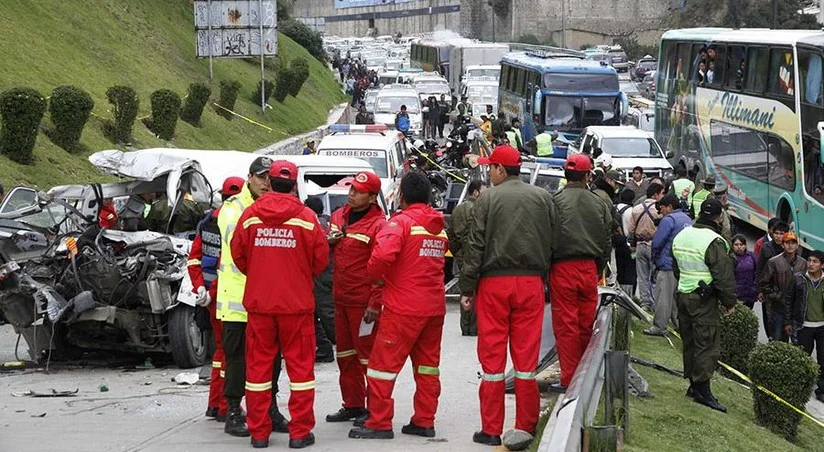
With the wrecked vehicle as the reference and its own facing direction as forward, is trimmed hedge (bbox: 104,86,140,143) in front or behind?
behind

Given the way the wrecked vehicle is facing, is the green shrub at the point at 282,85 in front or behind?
behind

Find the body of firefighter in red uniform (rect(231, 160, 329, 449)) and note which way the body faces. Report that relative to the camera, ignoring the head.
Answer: away from the camera

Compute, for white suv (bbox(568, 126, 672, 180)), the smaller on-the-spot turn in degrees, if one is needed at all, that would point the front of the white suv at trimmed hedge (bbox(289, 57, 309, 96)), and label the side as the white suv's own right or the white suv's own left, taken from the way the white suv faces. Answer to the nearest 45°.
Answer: approximately 180°

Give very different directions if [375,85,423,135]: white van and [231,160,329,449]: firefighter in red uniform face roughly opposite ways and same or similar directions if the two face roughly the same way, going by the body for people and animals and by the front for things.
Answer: very different directions

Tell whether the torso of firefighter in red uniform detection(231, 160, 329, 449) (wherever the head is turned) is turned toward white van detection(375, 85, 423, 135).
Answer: yes

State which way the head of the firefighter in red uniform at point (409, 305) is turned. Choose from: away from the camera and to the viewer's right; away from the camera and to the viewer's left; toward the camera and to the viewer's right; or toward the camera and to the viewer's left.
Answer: away from the camera and to the viewer's left

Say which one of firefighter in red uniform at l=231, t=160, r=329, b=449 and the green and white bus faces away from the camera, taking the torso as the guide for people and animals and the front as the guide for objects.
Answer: the firefighter in red uniform

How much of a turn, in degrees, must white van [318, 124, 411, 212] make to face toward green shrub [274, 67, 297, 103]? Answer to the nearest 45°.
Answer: approximately 135° to its right

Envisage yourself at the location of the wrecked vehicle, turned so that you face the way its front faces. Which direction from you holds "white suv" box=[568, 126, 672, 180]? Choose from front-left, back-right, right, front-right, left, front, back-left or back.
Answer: back-left
